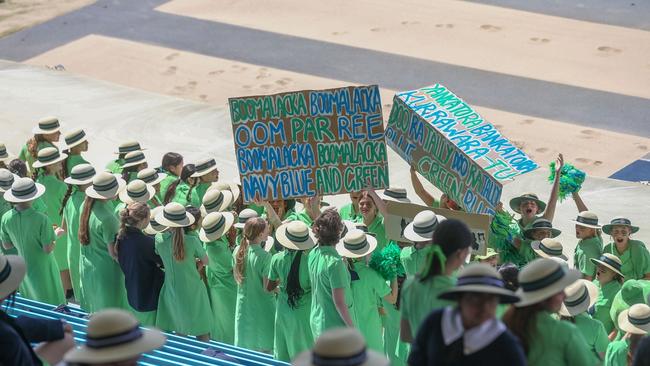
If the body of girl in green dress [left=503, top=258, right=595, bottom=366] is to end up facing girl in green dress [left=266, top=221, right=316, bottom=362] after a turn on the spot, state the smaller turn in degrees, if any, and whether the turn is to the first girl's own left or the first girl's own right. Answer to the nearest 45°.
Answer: approximately 90° to the first girl's own left

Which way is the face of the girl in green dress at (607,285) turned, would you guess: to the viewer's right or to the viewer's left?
to the viewer's left

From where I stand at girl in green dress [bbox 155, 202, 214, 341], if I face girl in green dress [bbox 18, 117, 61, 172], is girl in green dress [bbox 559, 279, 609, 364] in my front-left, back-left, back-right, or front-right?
back-right

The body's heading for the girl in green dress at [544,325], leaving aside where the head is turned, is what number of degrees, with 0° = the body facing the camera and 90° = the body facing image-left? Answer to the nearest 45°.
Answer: approximately 225°

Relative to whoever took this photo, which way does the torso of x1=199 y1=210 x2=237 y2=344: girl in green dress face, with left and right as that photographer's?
facing away from the viewer and to the right of the viewer
